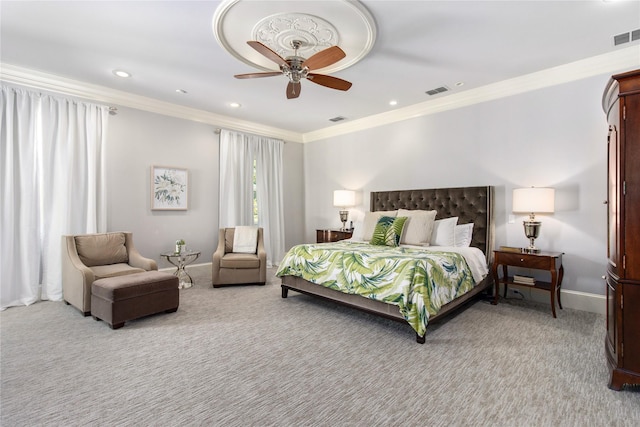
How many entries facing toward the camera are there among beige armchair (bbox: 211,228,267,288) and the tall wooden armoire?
1

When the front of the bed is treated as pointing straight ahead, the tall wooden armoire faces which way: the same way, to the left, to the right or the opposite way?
to the right

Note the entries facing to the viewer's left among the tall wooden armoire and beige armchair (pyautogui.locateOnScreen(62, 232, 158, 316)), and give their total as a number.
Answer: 1

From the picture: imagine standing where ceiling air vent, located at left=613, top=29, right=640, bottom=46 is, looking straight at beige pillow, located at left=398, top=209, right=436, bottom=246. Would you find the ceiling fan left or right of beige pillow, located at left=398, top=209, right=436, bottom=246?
left

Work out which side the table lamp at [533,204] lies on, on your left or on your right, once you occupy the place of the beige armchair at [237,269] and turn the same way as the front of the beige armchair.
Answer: on your left

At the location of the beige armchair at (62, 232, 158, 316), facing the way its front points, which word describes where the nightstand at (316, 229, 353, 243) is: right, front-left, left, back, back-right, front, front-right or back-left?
front-left

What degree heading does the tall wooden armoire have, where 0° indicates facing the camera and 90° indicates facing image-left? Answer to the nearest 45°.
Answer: approximately 90°

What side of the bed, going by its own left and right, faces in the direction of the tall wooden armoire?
left

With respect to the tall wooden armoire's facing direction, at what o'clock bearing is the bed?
The bed is roughly at 1 o'clock from the tall wooden armoire.

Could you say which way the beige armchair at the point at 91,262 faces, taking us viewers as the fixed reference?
facing the viewer and to the right of the viewer

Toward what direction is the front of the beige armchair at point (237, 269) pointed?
toward the camera

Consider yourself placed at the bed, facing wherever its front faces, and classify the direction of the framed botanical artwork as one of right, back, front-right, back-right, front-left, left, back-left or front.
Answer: front-right

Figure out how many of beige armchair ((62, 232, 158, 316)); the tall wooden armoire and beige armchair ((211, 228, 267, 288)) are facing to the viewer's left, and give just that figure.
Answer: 1

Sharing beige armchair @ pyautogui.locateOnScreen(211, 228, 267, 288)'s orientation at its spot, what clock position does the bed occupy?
The bed is roughly at 10 o'clock from the beige armchair.

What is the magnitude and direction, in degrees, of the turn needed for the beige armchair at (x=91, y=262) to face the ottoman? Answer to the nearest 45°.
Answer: approximately 45° to its right
